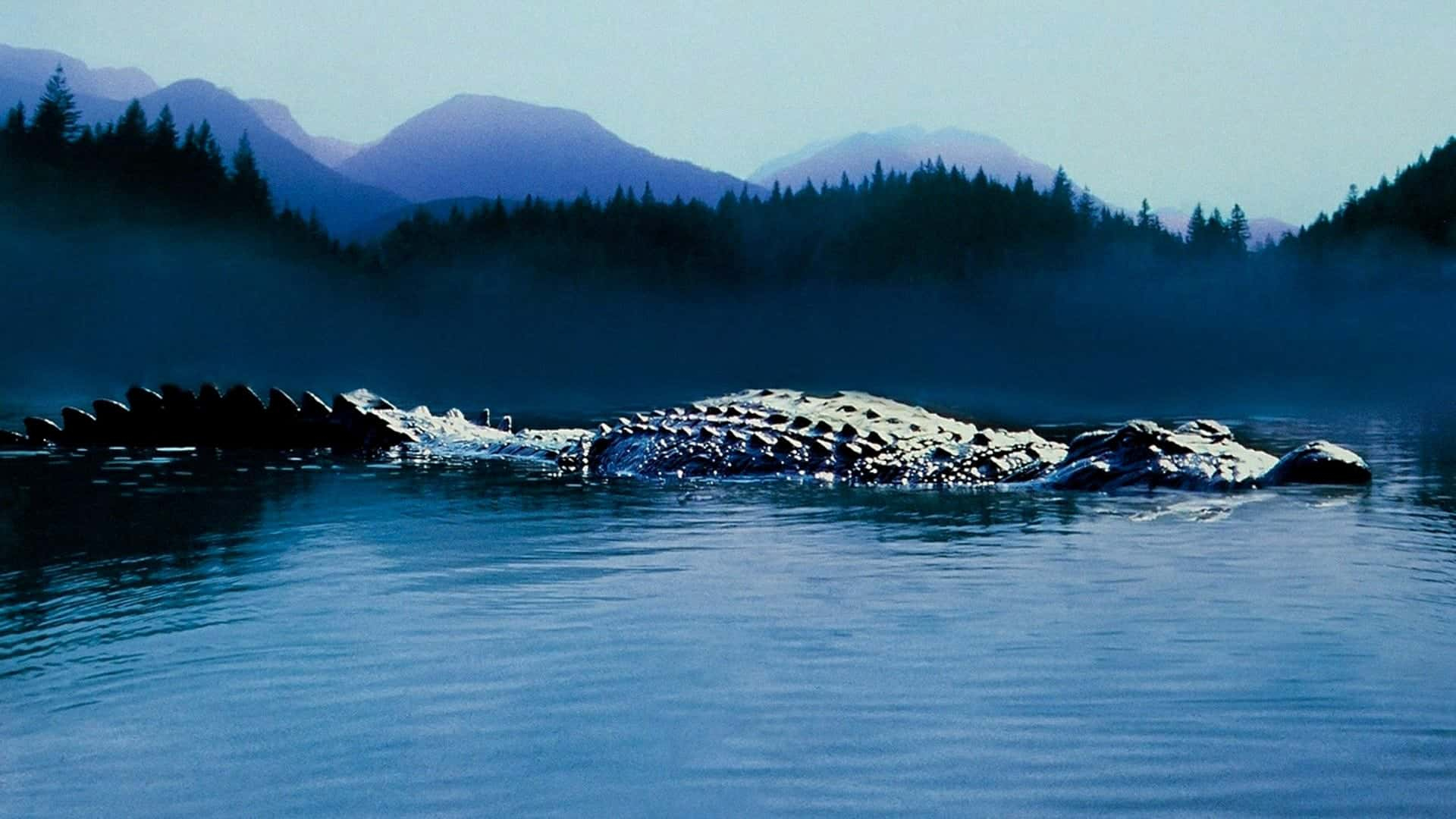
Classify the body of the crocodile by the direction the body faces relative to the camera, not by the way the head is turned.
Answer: to the viewer's right
